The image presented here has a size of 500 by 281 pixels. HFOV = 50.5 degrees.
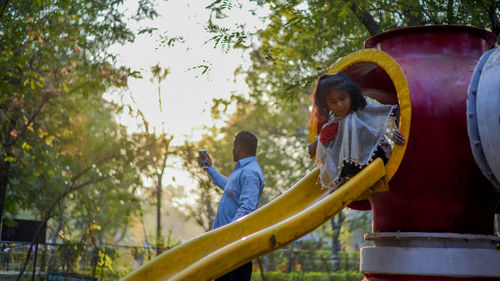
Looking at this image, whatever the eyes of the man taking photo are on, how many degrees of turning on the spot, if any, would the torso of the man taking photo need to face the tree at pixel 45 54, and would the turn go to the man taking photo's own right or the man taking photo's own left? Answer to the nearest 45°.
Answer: approximately 45° to the man taking photo's own right

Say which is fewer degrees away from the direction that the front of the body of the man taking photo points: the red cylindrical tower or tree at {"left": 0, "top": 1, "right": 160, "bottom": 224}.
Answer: the tree

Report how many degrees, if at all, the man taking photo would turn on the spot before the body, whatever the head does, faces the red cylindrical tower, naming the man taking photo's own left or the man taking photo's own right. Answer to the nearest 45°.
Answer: approximately 135° to the man taking photo's own left

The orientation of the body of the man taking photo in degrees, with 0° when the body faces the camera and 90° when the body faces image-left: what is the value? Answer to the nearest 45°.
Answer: approximately 90°

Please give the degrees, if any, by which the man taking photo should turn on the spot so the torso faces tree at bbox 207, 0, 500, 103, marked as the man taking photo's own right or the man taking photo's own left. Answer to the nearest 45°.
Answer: approximately 135° to the man taking photo's own right
